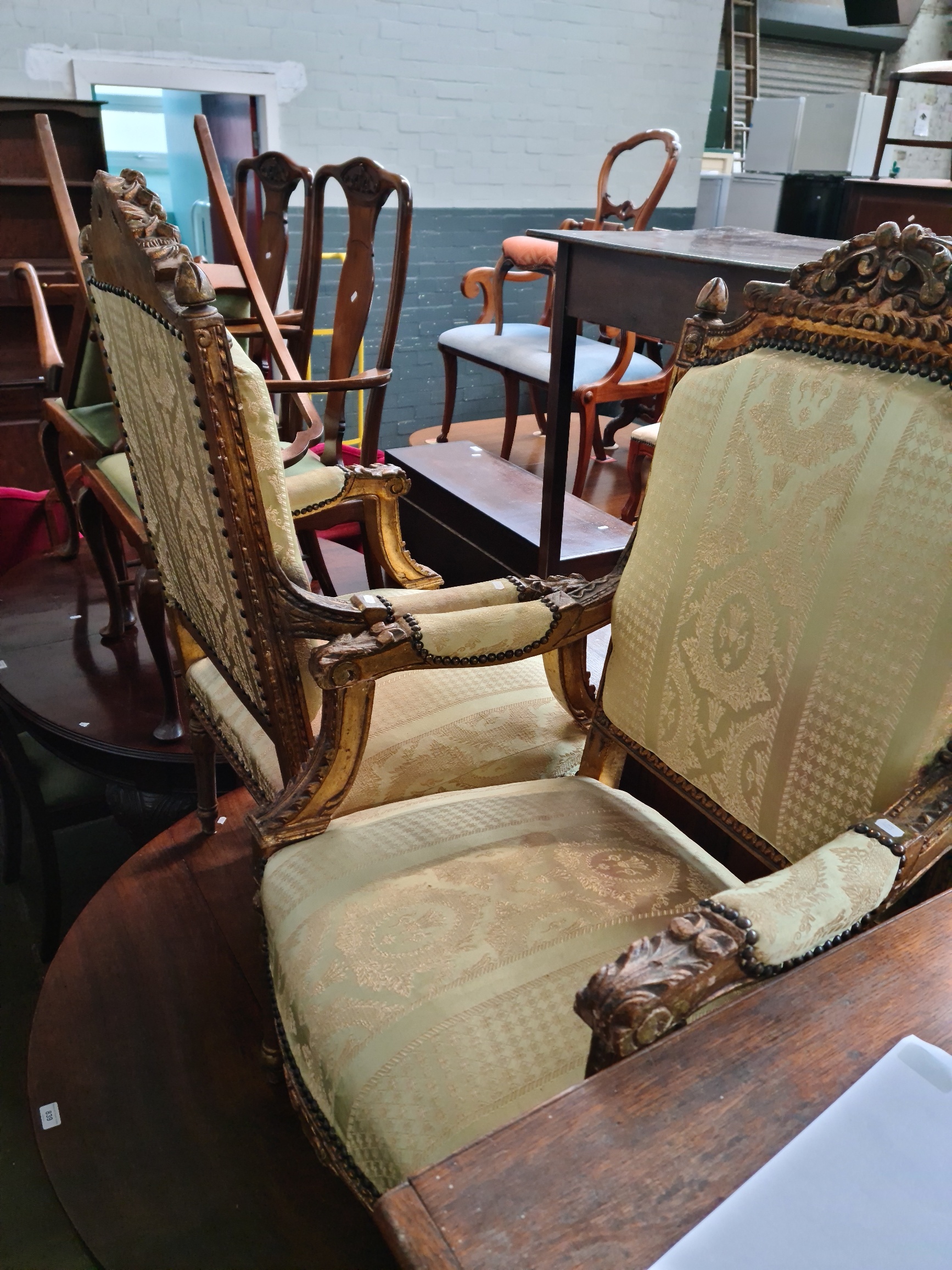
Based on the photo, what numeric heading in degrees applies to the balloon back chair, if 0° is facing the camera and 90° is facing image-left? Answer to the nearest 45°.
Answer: approximately 45°

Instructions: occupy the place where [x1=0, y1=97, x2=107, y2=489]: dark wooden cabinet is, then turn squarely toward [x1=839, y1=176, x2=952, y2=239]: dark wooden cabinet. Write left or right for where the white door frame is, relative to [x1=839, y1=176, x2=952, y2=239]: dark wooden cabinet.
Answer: left

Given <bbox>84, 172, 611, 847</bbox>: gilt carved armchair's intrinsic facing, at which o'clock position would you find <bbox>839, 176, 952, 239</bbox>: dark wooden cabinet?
The dark wooden cabinet is roughly at 12 o'clock from the gilt carved armchair.

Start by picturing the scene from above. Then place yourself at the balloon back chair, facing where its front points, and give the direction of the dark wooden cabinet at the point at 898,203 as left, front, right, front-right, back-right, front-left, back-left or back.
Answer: back

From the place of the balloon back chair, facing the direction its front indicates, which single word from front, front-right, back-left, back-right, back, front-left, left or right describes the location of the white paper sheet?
front-left

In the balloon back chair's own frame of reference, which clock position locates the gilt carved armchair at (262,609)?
The gilt carved armchair is roughly at 11 o'clock from the balloon back chair.

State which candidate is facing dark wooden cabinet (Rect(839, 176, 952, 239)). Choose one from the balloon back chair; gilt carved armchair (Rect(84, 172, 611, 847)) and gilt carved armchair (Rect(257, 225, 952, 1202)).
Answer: gilt carved armchair (Rect(84, 172, 611, 847))

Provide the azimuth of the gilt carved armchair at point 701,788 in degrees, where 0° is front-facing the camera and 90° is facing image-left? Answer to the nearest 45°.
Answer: approximately 45°

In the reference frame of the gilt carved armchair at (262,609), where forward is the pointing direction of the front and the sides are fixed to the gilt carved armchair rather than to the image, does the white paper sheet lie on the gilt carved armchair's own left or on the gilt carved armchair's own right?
on the gilt carved armchair's own right

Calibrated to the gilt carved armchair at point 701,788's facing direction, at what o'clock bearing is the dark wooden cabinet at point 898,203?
The dark wooden cabinet is roughly at 5 o'clock from the gilt carved armchair.

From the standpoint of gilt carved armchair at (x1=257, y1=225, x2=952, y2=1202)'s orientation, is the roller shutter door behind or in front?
behind
